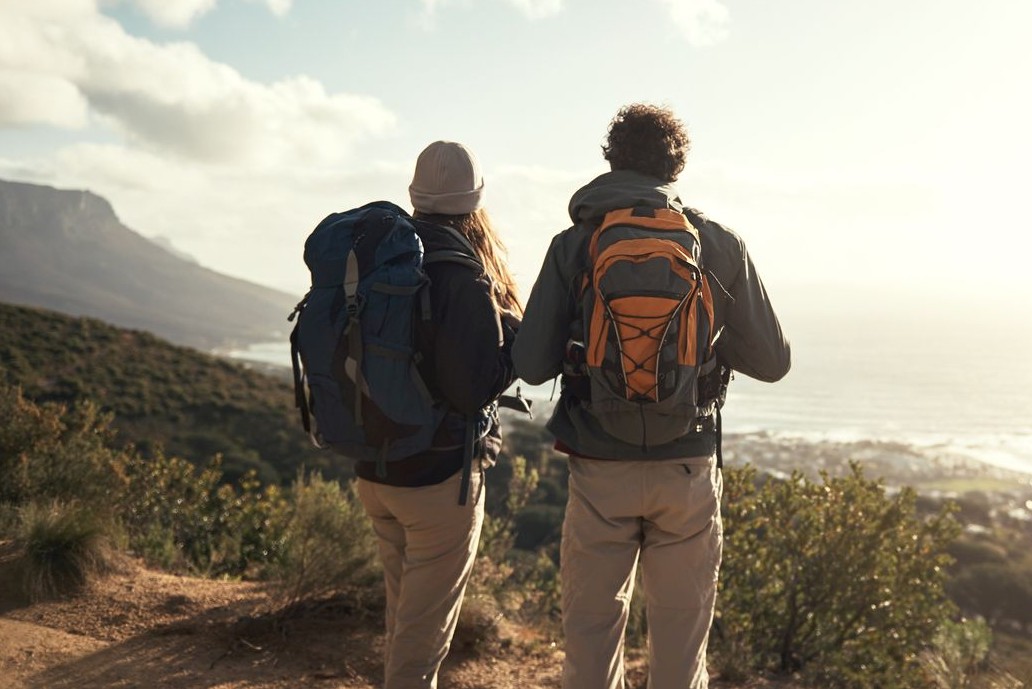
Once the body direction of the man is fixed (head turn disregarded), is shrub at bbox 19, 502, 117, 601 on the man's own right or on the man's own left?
on the man's own left

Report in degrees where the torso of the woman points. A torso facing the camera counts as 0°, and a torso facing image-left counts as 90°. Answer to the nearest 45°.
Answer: approximately 225°

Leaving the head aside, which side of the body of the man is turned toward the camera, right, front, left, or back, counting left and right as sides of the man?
back

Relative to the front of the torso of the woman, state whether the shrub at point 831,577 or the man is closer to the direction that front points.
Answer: the shrub

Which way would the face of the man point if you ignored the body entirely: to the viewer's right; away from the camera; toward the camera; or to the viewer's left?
away from the camera
